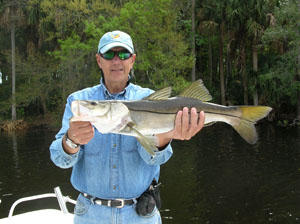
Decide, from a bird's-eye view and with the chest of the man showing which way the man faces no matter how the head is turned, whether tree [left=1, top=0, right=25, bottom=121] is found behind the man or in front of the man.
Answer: behind

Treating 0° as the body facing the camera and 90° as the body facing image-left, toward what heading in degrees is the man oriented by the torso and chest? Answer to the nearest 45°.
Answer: approximately 0°

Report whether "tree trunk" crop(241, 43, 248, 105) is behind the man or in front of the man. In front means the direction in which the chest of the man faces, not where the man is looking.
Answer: behind
